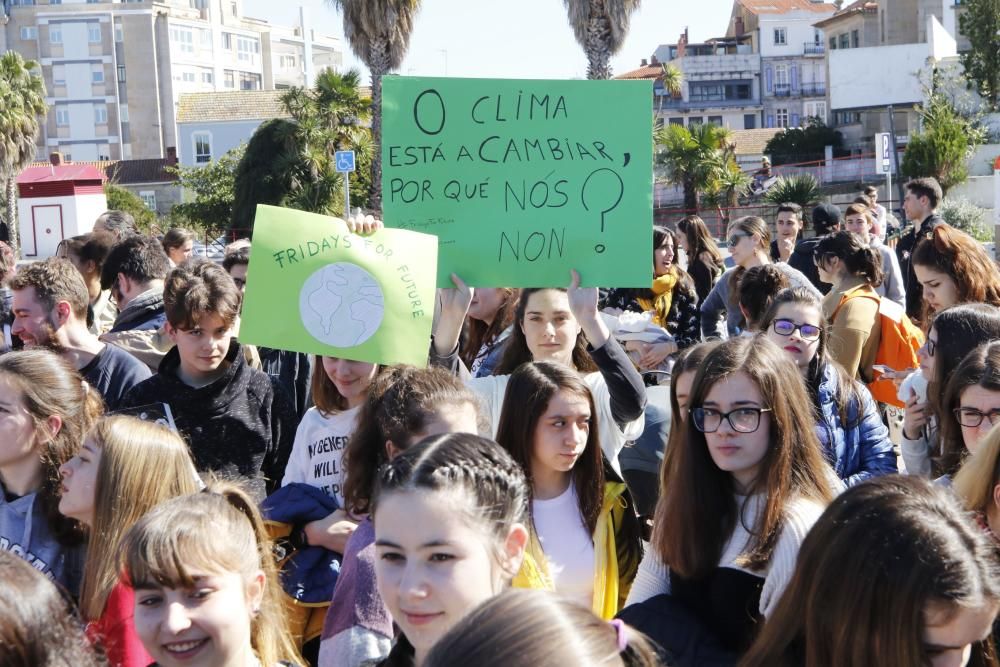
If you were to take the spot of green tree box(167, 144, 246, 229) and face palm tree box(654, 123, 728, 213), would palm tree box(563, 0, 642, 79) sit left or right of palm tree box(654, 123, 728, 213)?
right

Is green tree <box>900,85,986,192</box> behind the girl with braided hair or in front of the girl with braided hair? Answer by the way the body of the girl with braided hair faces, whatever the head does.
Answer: behind

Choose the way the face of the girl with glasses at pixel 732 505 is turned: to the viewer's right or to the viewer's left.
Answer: to the viewer's left

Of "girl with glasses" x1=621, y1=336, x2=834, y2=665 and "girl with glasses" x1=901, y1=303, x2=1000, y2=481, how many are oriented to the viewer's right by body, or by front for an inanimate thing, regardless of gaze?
0

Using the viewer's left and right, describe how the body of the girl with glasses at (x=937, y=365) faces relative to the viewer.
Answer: facing to the left of the viewer

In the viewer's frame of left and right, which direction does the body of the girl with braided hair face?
facing the viewer and to the left of the viewer

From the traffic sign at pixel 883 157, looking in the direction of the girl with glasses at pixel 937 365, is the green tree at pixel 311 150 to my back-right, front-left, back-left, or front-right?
back-right
